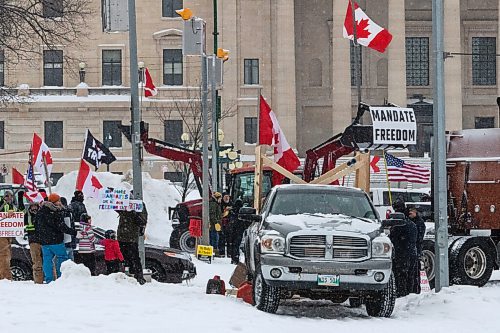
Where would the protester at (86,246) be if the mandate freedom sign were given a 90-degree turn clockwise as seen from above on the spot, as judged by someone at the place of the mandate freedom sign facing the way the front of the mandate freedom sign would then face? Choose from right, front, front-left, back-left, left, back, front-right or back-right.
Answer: front

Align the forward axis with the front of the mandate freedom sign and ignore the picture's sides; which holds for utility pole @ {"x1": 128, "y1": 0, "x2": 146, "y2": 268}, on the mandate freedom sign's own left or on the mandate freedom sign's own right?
on the mandate freedom sign's own right

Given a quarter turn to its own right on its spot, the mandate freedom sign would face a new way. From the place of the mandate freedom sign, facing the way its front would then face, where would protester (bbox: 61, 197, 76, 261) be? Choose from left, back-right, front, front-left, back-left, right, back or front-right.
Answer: front

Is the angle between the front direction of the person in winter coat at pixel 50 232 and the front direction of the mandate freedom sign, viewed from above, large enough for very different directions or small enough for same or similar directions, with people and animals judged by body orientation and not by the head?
very different directions

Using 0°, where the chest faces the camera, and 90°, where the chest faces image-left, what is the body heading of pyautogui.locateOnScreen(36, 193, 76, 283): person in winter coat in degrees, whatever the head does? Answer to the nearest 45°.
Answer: approximately 225°

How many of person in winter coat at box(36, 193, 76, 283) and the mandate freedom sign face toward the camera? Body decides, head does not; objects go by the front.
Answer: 1

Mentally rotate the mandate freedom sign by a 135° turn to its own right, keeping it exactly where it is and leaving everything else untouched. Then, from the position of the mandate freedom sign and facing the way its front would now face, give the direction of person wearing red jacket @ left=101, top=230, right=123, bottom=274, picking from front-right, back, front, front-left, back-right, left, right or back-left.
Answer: front-left

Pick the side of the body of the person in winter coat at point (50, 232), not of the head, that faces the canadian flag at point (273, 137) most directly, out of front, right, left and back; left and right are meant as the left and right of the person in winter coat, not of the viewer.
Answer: front
